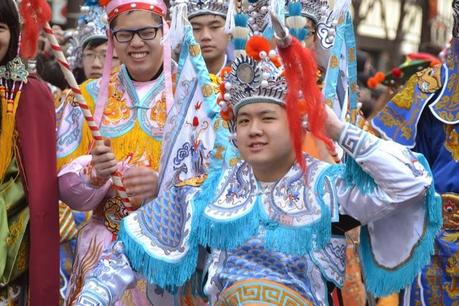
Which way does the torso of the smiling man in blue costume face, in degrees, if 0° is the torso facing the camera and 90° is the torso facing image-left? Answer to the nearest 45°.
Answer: approximately 0°

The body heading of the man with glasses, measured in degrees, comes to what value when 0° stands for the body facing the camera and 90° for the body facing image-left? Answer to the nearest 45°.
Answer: approximately 0°
